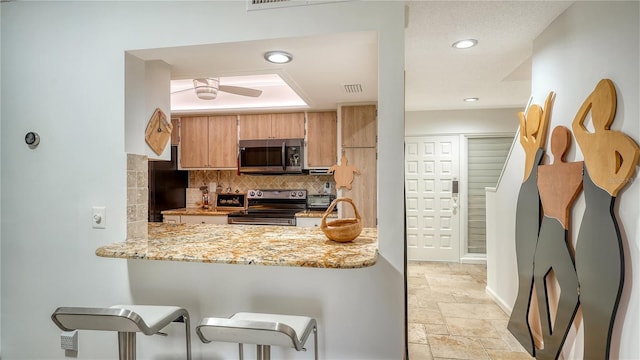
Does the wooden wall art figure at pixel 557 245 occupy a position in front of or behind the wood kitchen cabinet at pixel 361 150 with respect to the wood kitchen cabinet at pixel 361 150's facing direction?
in front

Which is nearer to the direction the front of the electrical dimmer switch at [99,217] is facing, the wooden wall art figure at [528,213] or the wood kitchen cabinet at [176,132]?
the wooden wall art figure

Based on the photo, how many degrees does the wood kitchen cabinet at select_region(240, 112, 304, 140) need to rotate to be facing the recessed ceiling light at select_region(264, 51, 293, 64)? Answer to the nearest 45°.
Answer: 0° — it already faces it

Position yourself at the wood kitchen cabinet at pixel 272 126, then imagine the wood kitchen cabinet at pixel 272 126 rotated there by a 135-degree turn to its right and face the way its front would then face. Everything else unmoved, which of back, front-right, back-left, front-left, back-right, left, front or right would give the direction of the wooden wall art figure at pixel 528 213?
back

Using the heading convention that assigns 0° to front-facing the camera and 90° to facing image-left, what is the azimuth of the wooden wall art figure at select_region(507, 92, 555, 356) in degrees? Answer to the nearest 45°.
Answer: approximately 45°

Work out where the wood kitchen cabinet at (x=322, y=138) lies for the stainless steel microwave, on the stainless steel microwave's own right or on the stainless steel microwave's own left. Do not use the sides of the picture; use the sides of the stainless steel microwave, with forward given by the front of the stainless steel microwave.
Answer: on the stainless steel microwave's own left

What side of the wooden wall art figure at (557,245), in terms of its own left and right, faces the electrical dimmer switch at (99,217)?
front

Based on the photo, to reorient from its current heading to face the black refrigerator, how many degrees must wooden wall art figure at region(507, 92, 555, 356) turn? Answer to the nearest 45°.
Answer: approximately 45° to its right

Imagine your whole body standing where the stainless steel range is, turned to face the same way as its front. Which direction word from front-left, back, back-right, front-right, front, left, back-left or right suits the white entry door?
left

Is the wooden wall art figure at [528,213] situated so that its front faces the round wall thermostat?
yes

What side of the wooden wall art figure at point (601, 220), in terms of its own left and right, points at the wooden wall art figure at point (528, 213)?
right

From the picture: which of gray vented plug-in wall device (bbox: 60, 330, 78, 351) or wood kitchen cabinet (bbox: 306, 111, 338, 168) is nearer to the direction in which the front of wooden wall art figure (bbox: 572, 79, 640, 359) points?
the gray vented plug-in wall device
